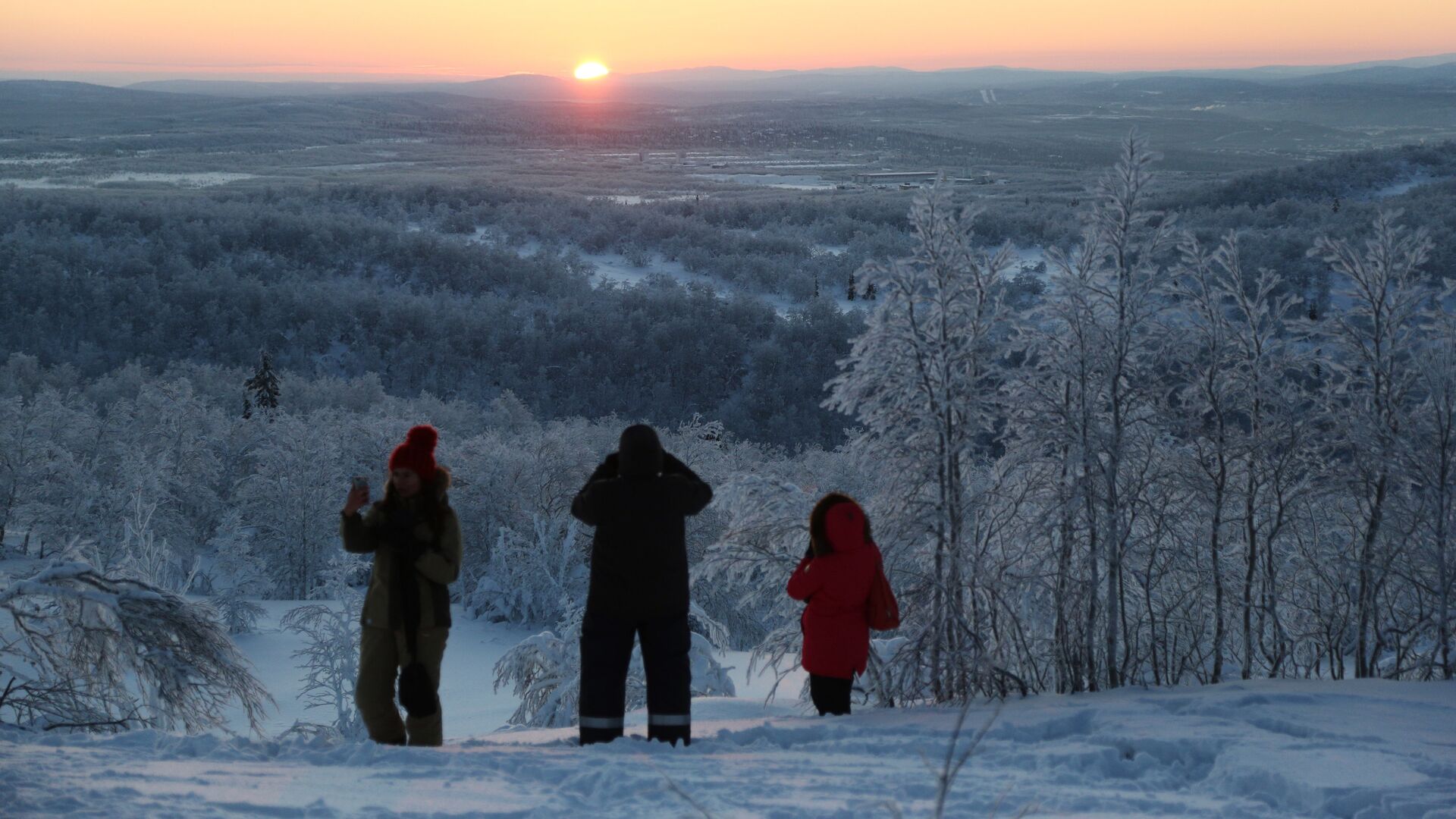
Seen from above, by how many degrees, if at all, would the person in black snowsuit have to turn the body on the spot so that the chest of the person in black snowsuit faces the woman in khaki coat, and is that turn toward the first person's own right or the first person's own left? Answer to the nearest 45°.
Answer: approximately 90° to the first person's own left

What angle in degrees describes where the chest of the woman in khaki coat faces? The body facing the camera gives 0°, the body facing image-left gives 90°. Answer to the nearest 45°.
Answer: approximately 45°

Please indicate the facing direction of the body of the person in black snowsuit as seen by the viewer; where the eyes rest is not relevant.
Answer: away from the camera

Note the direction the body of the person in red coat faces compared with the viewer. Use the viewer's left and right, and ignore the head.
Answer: facing away from the viewer and to the left of the viewer

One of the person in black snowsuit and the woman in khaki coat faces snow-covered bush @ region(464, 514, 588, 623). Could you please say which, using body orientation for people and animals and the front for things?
the person in black snowsuit

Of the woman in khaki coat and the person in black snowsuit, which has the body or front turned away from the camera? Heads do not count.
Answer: the person in black snowsuit

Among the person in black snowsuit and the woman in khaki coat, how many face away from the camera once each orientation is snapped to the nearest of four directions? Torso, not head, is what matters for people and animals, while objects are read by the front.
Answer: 1
